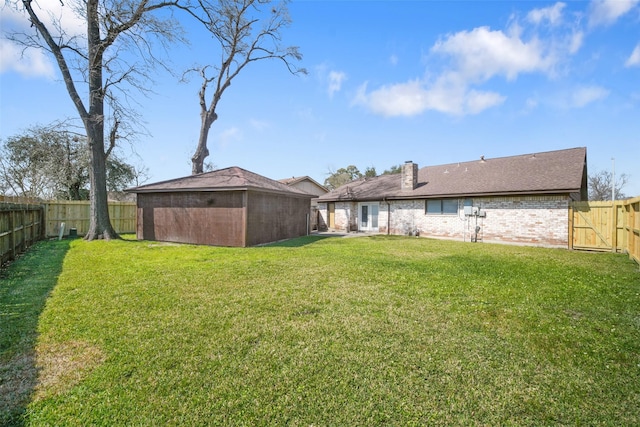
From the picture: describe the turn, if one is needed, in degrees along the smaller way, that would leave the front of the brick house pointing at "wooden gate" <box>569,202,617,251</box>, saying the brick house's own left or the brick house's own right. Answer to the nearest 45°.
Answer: approximately 90° to the brick house's own right

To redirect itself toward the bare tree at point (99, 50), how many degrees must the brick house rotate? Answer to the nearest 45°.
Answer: approximately 180°

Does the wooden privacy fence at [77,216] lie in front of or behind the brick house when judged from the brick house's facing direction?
behind

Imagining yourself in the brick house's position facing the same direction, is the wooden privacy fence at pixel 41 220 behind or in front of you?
behind

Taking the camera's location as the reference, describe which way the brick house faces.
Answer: facing away from the viewer and to the right of the viewer

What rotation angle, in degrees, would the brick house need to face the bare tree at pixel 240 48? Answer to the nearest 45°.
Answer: approximately 135° to its left

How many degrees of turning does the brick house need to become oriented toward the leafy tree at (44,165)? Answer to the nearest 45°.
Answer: approximately 135° to its left
